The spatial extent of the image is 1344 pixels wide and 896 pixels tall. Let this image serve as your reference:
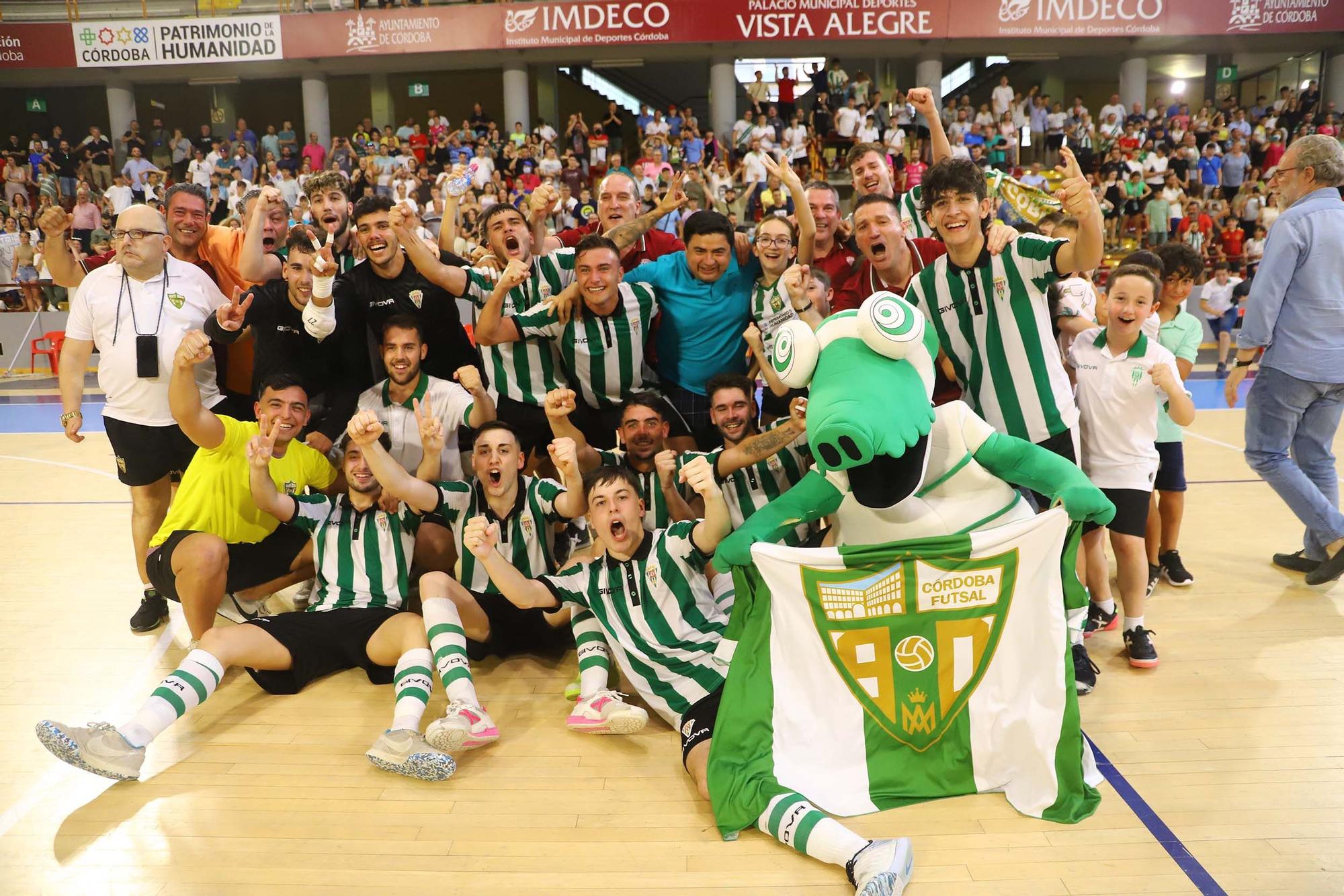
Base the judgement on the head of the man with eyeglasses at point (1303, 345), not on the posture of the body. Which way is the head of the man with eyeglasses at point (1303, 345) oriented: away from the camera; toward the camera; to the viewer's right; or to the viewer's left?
to the viewer's left

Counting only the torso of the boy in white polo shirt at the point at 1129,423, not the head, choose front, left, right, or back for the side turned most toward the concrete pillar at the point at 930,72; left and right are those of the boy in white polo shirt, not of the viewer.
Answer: back

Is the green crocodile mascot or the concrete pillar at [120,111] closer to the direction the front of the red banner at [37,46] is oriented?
the green crocodile mascot

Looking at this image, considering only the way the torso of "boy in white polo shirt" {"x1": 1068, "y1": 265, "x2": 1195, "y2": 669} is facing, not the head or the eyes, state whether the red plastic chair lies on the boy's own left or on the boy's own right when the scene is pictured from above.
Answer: on the boy's own right

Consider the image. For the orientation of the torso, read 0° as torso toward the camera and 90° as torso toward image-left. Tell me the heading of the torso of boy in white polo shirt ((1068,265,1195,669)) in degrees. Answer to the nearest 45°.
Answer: approximately 0°

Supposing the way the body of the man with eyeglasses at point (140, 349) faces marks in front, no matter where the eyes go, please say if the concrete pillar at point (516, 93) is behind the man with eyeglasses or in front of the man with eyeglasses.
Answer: behind

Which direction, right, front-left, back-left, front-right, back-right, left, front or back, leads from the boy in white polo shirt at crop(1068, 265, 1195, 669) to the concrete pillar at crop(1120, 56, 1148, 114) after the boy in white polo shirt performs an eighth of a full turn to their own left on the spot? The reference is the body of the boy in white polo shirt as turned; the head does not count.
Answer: back-left

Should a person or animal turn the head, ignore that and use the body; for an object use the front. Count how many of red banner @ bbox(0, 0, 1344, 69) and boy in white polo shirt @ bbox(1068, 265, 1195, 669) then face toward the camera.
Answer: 2

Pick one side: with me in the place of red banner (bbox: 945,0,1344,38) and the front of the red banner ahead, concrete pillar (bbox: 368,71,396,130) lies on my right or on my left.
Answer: on my right
